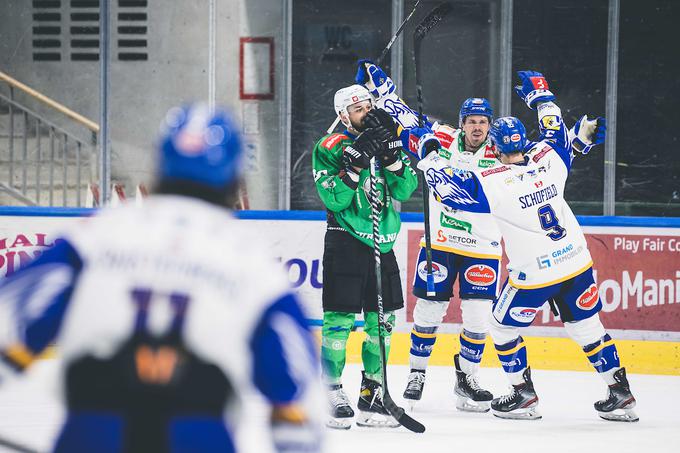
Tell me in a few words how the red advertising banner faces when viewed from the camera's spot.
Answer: facing the viewer

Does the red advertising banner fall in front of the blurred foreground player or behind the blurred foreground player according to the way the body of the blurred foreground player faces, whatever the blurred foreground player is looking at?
in front

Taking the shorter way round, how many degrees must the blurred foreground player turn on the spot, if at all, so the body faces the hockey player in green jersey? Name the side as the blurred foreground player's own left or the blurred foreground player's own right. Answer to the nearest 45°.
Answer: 0° — they already face them

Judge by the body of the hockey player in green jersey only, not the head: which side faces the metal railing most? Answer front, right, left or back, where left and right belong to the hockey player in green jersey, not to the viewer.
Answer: back

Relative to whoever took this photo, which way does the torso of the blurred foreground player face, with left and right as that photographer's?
facing away from the viewer

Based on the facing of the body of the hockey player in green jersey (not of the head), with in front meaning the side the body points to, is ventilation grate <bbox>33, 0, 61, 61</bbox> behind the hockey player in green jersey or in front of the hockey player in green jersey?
behind

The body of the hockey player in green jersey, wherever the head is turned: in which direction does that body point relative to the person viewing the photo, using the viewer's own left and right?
facing the viewer and to the right of the viewer

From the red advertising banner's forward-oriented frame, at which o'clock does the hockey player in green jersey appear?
The hockey player in green jersey is roughly at 1 o'clock from the red advertising banner.

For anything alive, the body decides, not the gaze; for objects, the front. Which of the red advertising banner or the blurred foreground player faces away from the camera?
the blurred foreground player

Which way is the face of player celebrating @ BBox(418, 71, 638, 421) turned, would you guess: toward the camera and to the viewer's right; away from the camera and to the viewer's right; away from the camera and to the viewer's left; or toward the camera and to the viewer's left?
away from the camera and to the viewer's left

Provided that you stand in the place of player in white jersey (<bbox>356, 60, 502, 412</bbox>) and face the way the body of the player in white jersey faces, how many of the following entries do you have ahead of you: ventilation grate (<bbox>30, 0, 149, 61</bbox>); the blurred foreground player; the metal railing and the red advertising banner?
1

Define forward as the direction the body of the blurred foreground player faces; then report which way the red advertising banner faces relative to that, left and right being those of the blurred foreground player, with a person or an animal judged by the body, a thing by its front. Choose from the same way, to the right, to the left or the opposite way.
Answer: the opposite way

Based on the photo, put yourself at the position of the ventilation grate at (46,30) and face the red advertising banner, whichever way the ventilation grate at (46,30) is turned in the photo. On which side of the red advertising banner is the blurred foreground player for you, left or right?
right

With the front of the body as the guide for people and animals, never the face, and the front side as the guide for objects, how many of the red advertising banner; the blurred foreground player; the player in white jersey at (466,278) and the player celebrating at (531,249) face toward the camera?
2

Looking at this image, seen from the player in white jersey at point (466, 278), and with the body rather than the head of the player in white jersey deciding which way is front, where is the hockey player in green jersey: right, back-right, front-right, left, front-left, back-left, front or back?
front-right

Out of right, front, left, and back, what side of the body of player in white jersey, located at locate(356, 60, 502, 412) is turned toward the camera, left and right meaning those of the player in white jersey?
front
